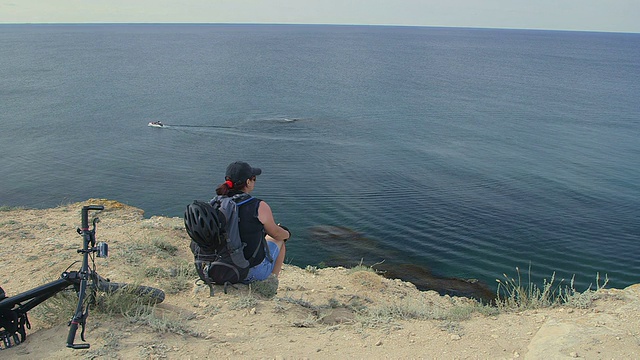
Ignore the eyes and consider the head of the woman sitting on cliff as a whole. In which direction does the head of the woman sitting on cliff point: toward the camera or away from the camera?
away from the camera

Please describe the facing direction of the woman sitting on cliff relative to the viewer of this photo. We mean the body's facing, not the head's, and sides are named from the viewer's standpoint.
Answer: facing away from the viewer and to the right of the viewer
